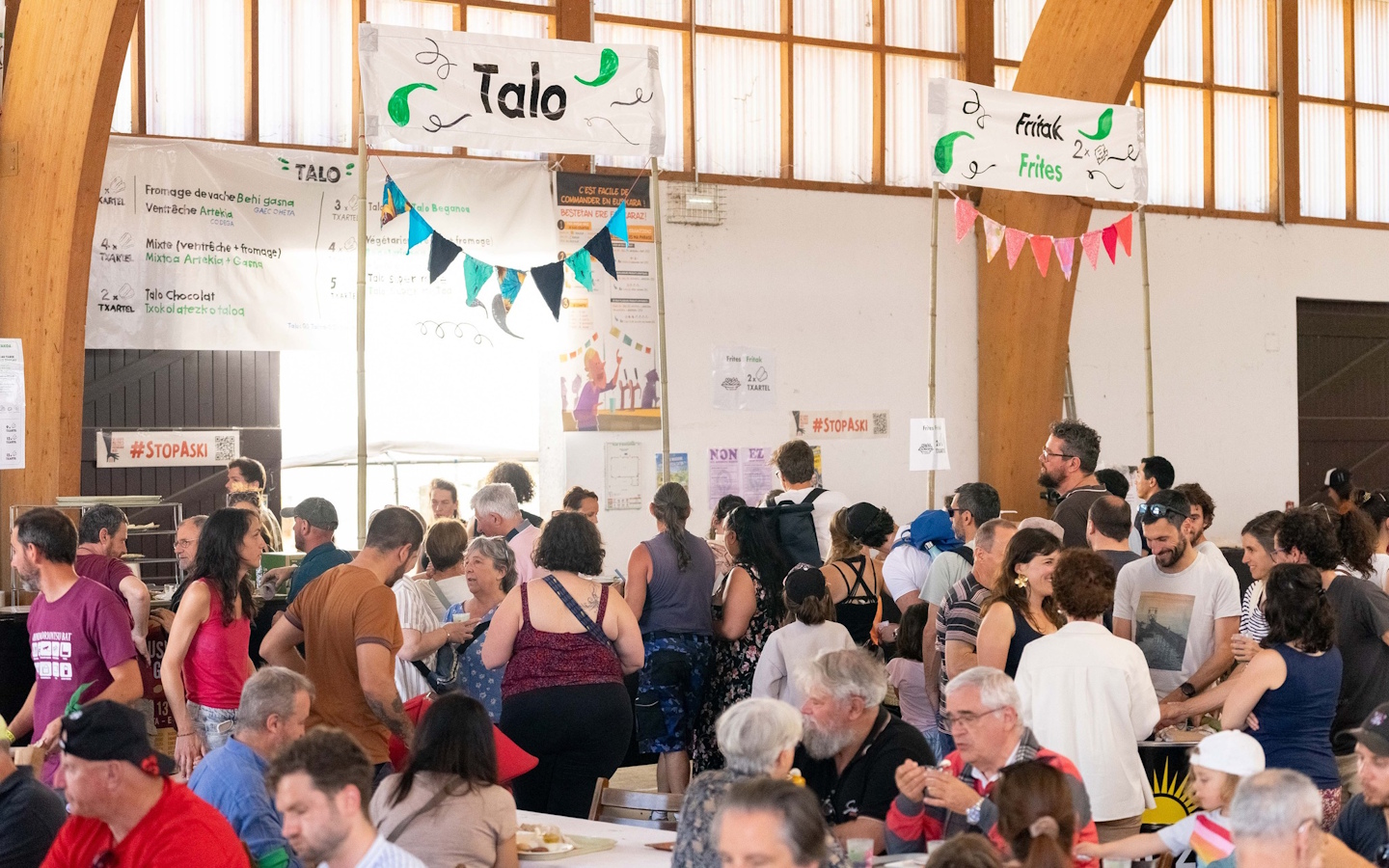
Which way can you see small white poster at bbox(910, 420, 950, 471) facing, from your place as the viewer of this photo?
facing the viewer

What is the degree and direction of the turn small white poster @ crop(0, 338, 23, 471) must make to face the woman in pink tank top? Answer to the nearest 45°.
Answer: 0° — it already faces them

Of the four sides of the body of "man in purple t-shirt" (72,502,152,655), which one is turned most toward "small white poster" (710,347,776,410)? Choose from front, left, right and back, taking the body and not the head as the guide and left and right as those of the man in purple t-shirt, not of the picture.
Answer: front

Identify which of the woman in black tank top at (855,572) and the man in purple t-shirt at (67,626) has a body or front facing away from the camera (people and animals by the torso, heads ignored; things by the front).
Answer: the woman in black tank top

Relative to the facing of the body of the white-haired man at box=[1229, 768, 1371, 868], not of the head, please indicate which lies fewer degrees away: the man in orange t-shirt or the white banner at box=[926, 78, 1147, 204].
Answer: the white banner

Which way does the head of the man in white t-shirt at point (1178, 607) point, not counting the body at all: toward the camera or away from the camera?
toward the camera

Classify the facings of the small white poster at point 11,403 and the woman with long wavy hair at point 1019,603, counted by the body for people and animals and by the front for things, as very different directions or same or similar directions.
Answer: same or similar directions

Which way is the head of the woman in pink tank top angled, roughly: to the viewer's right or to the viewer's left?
to the viewer's right

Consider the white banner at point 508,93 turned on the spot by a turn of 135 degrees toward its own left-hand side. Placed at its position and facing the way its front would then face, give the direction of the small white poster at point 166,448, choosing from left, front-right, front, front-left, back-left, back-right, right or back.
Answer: left

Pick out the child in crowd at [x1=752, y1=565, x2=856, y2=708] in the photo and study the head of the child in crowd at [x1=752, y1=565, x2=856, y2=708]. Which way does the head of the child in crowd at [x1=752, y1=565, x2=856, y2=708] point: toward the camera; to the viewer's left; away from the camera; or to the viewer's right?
away from the camera

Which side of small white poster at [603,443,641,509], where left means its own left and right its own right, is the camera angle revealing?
front

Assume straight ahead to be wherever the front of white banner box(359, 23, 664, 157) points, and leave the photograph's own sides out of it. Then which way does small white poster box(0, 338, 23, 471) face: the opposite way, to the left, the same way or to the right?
the same way

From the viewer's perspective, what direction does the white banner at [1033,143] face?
toward the camera

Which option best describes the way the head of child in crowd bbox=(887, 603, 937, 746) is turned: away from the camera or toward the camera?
away from the camera

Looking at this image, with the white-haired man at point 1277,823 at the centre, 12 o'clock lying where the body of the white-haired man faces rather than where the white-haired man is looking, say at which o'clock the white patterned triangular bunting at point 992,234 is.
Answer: The white patterned triangular bunting is roughly at 10 o'clock from the white-haired man.

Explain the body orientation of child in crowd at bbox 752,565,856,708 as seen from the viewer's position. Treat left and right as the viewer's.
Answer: facing away from the viewer
